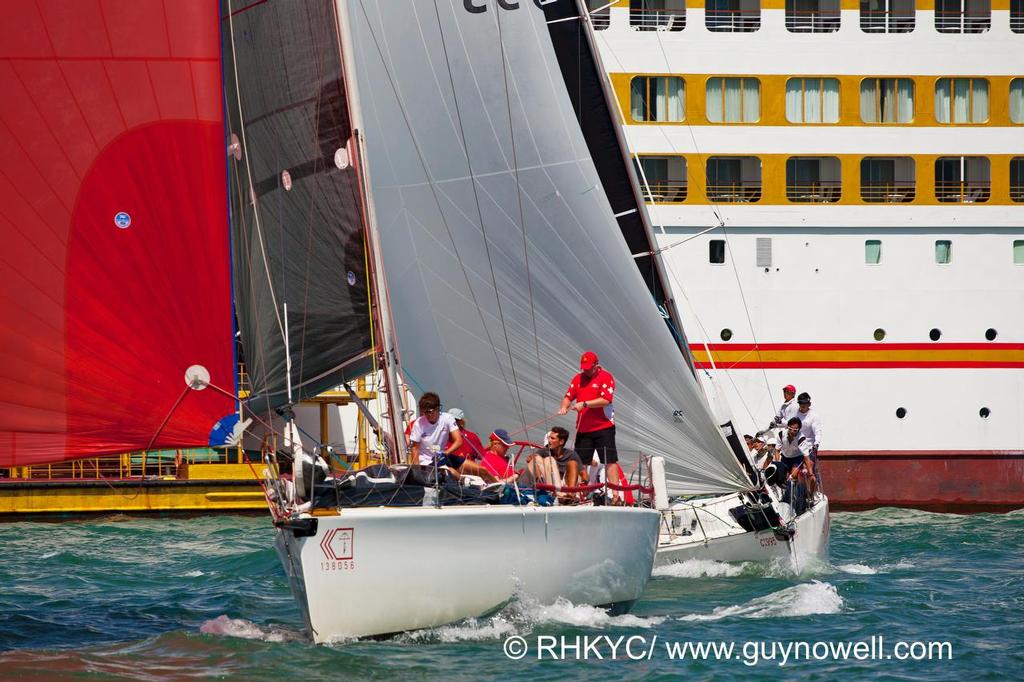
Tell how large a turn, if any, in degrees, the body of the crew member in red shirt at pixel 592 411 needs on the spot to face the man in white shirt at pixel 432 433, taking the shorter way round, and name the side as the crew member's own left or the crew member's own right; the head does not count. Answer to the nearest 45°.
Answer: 0° — they already face them

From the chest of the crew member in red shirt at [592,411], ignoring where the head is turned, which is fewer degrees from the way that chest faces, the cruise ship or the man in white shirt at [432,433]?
the man in white shirt

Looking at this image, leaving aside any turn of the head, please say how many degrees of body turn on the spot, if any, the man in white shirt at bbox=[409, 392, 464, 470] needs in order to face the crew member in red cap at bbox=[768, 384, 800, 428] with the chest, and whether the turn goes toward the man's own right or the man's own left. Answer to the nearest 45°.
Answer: approximately 135° to the man's own left

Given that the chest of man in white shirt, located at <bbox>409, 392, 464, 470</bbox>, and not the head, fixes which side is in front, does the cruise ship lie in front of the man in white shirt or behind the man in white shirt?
behind

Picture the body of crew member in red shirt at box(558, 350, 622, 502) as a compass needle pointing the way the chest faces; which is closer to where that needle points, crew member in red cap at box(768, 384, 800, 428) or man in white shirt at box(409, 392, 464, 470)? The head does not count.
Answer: the man in white shirt

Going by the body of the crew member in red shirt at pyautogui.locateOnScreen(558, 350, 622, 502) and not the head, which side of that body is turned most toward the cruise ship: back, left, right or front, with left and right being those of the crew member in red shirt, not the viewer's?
back

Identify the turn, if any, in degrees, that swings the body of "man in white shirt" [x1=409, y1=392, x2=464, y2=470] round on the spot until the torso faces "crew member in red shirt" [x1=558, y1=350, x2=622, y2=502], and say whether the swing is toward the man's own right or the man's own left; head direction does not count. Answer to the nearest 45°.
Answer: approximately 135° to the man's own left

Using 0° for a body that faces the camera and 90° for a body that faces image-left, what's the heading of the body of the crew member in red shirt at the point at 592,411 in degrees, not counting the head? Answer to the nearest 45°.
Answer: approximately 45°

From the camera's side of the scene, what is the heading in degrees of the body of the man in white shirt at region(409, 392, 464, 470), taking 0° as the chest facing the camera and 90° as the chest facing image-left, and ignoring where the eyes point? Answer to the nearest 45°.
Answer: approximately 0°
